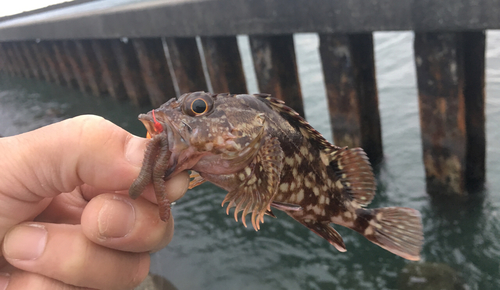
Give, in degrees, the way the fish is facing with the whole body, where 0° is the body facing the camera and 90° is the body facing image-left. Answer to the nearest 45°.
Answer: approximately 90°

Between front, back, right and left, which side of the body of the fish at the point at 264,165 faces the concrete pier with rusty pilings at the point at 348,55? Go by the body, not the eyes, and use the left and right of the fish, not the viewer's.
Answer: right
